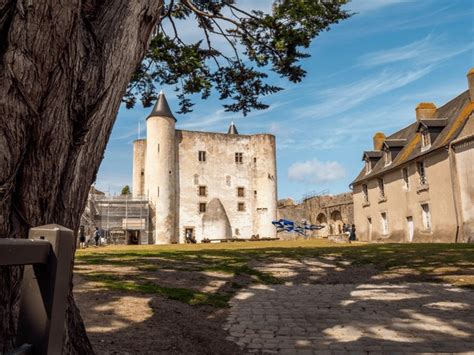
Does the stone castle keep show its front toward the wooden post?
yes

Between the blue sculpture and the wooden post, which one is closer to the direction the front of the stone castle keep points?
the wooden post

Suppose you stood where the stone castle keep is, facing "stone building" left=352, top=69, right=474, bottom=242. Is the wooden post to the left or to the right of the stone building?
right

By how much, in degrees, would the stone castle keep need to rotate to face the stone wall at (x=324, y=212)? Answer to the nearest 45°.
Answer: approximately 90° to its left

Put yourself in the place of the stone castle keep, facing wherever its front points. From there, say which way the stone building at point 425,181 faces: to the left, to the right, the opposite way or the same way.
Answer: to the right

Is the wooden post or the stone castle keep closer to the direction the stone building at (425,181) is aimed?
the wooden post

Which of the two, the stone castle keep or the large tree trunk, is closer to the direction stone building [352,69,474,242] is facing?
the large tree trunk

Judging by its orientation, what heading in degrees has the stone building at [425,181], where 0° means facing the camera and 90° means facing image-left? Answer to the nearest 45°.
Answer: approximately 45°

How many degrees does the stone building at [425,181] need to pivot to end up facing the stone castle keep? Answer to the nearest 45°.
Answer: approximately 90° to its right

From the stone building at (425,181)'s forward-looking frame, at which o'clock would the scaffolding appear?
The scaffolding is roughly at 2 o'clock from the stone building.
